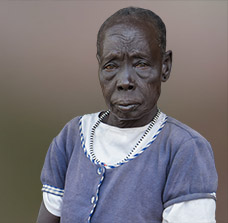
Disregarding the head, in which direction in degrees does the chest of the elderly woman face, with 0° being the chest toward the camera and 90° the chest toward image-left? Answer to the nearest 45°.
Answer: approximately 45°
